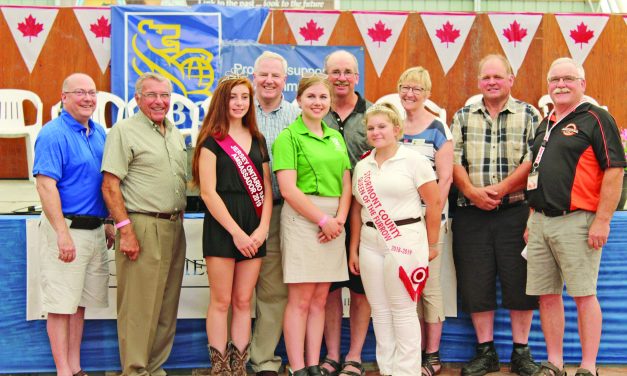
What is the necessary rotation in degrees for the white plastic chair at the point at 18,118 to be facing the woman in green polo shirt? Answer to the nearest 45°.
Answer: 0° — it already faces them

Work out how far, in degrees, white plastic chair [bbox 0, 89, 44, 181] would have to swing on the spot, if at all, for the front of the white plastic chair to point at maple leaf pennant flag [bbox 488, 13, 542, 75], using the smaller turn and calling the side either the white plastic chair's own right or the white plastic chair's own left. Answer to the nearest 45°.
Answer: approximately 90° to the white plastic chair's own left

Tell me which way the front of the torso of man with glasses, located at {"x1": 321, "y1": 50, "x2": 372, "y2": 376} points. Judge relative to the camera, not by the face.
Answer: toward the camera

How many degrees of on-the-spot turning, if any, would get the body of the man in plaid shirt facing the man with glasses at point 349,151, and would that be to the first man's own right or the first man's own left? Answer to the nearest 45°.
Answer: approximately 90° to the first man's own right

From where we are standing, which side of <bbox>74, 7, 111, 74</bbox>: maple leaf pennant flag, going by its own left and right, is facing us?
front

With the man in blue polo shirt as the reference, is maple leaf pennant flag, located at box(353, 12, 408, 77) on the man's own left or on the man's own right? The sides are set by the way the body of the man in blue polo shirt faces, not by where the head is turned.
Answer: on the man's own left

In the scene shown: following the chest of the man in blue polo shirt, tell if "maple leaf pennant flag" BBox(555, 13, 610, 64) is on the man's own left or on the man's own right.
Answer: on the man's own left

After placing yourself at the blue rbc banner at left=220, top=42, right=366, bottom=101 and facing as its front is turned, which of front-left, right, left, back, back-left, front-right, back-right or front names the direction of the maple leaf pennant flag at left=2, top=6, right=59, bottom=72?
right

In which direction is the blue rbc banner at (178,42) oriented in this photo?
toward the camera

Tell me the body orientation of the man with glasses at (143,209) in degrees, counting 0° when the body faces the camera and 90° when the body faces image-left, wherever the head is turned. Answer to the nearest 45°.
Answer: approximately 315°

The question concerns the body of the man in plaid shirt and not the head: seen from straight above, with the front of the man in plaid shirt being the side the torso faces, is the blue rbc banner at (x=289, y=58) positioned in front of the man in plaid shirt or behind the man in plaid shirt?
behind

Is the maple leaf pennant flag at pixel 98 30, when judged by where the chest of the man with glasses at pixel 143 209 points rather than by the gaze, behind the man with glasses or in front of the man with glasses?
behind
